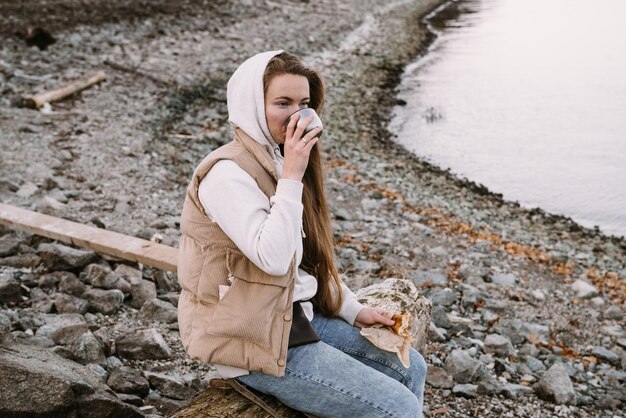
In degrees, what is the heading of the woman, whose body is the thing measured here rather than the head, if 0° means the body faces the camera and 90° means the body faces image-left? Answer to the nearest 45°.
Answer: approximately 315°

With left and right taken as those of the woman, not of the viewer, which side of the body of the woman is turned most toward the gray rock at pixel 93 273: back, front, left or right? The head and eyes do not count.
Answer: back

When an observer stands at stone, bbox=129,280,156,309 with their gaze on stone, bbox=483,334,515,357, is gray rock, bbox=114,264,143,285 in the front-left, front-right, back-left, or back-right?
back-left

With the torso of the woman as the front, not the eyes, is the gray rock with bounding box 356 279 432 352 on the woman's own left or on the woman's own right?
on the woman's own left

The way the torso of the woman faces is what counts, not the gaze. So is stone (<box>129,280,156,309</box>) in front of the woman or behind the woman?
behind

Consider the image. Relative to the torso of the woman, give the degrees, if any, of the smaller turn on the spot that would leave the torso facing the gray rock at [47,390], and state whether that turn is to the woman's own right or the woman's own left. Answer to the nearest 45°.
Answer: approximately 135° to the woman's own right

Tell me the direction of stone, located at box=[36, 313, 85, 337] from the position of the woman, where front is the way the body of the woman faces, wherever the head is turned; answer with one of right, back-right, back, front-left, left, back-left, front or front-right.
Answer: back

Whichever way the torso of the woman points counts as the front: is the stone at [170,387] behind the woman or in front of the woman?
behind
